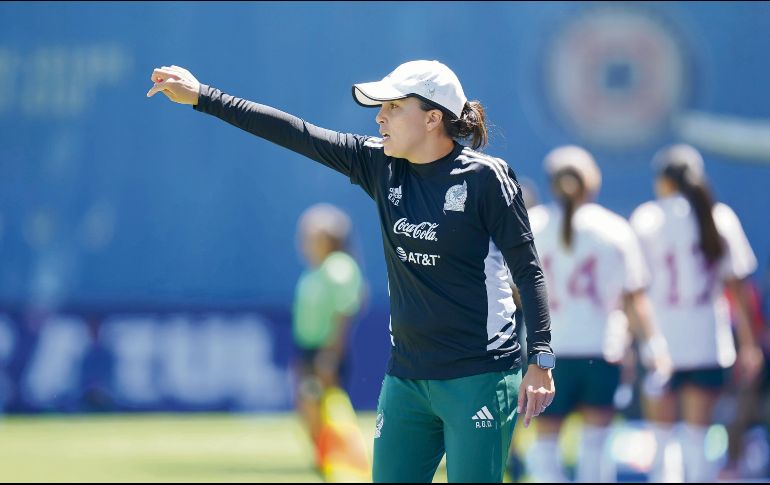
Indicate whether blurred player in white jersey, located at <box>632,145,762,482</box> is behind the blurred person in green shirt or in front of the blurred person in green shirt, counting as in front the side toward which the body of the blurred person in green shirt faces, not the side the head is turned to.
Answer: behind

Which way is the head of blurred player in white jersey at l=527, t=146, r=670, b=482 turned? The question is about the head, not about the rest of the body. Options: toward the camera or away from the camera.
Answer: away from the camera
